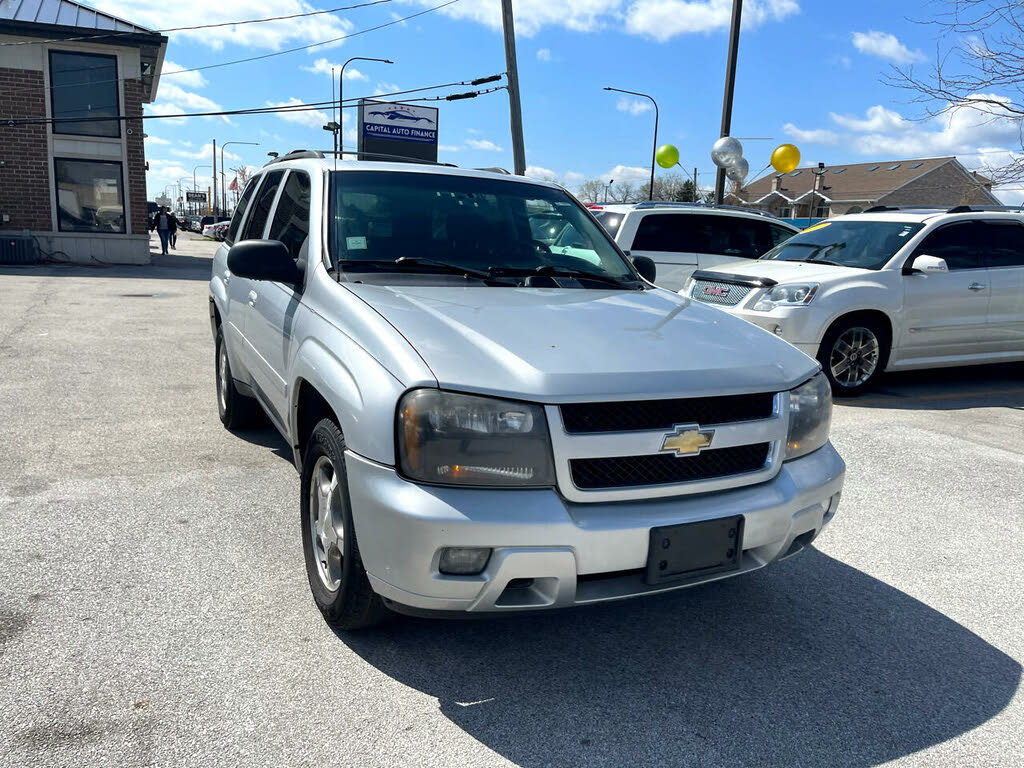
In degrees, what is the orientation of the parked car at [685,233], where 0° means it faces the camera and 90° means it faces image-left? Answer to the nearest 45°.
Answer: approximately 225°

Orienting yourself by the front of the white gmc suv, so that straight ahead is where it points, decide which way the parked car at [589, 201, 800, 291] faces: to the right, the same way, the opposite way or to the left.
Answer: the opposite way

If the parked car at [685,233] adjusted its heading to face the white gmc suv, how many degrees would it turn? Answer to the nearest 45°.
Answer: approximately 90° to its right

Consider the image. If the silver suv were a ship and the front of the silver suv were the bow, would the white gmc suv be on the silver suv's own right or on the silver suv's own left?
on the silver suv's own left

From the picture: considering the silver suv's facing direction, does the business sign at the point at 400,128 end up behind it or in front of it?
behind

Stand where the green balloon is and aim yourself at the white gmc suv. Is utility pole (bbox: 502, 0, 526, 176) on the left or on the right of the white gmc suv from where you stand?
right

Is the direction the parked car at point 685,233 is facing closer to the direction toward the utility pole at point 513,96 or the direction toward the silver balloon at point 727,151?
the silver balloon

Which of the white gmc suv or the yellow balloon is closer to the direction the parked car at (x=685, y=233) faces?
the yellow balloon

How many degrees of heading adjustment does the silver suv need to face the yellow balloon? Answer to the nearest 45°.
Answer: approximately 135° to its left

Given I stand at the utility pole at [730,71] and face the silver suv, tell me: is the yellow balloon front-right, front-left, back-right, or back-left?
back-left
